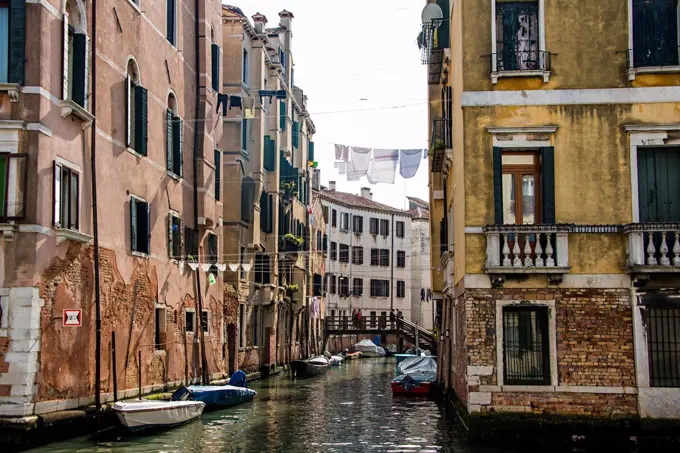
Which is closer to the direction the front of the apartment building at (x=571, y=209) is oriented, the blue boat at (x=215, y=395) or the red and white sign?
the red and white sign

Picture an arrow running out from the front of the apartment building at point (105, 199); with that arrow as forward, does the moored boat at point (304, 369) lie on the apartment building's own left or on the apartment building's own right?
on the apartment building's own left

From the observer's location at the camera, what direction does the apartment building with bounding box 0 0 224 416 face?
facing the viewer and to the right of the viewer

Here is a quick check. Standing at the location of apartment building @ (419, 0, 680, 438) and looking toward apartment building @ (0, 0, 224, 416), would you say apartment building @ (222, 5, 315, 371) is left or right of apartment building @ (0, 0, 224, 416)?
right
